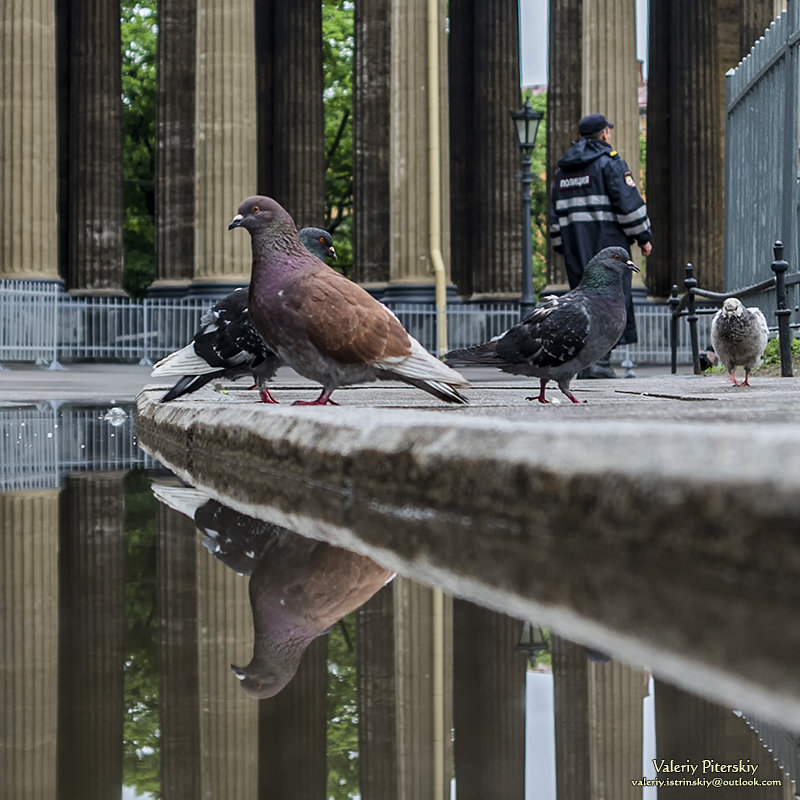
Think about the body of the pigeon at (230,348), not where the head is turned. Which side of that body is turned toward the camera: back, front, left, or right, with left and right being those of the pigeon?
right

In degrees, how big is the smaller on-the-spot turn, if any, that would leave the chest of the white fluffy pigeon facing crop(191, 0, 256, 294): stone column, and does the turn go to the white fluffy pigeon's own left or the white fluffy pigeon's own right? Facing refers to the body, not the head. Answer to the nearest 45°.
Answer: approximately 135° to the white fluffy pigeon's own right

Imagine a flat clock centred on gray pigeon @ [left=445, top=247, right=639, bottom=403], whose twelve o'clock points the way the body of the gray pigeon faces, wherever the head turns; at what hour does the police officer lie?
The police officer is roughly at 9 o'clock from the gray pigeon.

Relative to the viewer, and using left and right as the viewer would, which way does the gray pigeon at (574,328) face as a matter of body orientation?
facing to the right of the viewer

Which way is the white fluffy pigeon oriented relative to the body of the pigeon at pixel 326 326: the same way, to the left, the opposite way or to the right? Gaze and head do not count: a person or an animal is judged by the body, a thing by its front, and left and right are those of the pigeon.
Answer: to the left

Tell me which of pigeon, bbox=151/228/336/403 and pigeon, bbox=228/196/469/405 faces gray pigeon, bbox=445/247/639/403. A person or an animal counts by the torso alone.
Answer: pigeon, bbox=151/228/336/403

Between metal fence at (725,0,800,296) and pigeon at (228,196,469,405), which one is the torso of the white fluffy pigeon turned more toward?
the pigeon

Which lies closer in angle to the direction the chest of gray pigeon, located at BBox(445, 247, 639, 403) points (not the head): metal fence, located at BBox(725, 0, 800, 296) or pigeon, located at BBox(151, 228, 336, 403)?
the metal fence

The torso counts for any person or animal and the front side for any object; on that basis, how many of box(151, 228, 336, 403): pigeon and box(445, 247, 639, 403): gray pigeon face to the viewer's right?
2

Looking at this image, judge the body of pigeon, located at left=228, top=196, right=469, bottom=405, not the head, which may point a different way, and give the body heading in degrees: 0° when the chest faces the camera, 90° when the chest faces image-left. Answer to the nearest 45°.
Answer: approximately 90°

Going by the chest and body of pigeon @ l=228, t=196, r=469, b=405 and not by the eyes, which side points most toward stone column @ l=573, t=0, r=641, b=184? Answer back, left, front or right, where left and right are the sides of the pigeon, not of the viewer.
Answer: right

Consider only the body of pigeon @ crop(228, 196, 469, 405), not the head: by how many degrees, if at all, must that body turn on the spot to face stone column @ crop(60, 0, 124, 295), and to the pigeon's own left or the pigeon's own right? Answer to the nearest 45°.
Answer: approximately 90° to the pigeon's own right

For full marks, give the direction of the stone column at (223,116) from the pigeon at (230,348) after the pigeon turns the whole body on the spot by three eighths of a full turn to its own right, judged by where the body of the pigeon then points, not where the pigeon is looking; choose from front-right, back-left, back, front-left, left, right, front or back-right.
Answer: back-right

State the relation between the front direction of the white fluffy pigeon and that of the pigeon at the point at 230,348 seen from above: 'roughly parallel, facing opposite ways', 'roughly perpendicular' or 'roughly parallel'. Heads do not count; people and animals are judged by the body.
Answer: roughly perpendicular
